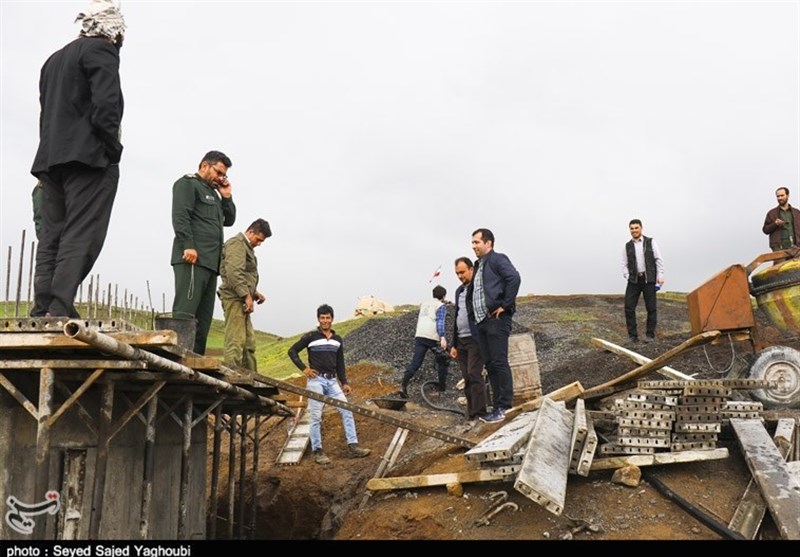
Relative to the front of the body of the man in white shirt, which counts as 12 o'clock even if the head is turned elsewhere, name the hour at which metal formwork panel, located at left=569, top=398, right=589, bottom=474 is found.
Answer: The metal formwork panel is roughly at 12 o'clock from the man in white shirt.

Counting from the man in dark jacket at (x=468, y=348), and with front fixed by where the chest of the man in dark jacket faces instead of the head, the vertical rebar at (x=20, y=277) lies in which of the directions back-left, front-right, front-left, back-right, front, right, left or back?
front

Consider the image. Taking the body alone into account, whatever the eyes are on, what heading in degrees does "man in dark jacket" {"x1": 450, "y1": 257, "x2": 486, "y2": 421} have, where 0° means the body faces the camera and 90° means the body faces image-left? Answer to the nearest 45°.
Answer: approximately 45°

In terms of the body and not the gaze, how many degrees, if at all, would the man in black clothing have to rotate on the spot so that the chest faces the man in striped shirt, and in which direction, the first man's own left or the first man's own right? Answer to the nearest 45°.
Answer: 0° — they already face them

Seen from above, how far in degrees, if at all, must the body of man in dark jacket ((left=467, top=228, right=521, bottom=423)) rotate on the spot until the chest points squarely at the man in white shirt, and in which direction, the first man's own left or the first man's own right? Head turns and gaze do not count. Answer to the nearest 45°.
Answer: approximately 180°

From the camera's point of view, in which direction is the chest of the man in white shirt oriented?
toward the camera

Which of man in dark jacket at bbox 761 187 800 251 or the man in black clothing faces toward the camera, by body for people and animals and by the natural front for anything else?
the man in dark jacket

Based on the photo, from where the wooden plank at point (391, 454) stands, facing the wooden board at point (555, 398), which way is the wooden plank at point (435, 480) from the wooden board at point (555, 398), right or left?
right

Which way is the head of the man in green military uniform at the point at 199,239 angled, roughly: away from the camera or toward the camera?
toward the camera

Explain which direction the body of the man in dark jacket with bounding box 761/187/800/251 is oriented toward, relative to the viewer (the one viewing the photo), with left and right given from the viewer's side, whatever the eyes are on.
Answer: facing the viewer

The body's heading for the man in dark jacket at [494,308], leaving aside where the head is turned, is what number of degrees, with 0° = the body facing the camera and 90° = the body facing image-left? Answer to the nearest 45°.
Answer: approximately 45°

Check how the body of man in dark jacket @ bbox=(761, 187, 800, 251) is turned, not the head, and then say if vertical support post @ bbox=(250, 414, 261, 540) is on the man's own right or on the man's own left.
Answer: on the man's own right

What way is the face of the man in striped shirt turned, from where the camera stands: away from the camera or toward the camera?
toward the camera
